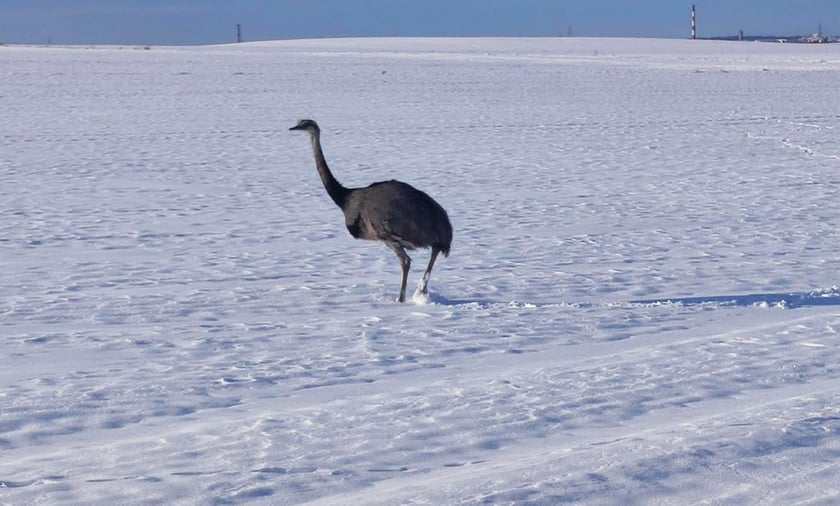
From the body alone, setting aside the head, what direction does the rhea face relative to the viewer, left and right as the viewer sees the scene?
facing to the left of the viewer
